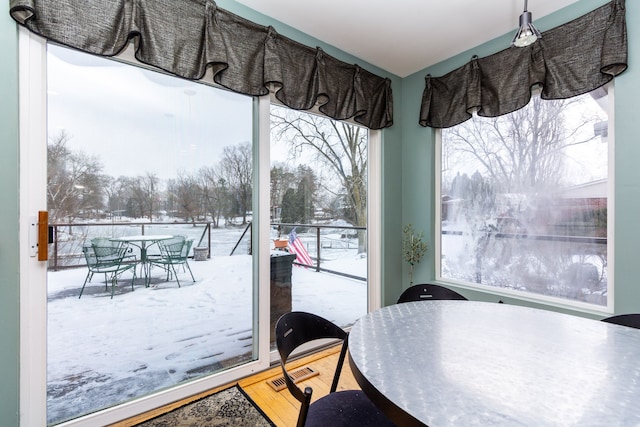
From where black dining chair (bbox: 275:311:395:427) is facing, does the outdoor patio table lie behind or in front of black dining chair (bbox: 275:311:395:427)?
behind

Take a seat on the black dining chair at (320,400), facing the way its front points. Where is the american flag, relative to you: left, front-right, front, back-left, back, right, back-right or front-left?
back-left

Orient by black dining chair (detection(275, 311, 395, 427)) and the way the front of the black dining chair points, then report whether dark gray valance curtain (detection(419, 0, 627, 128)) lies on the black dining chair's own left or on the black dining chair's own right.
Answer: on the black dining chair's own left

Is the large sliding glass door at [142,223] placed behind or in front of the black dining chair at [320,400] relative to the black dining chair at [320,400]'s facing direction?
behind
